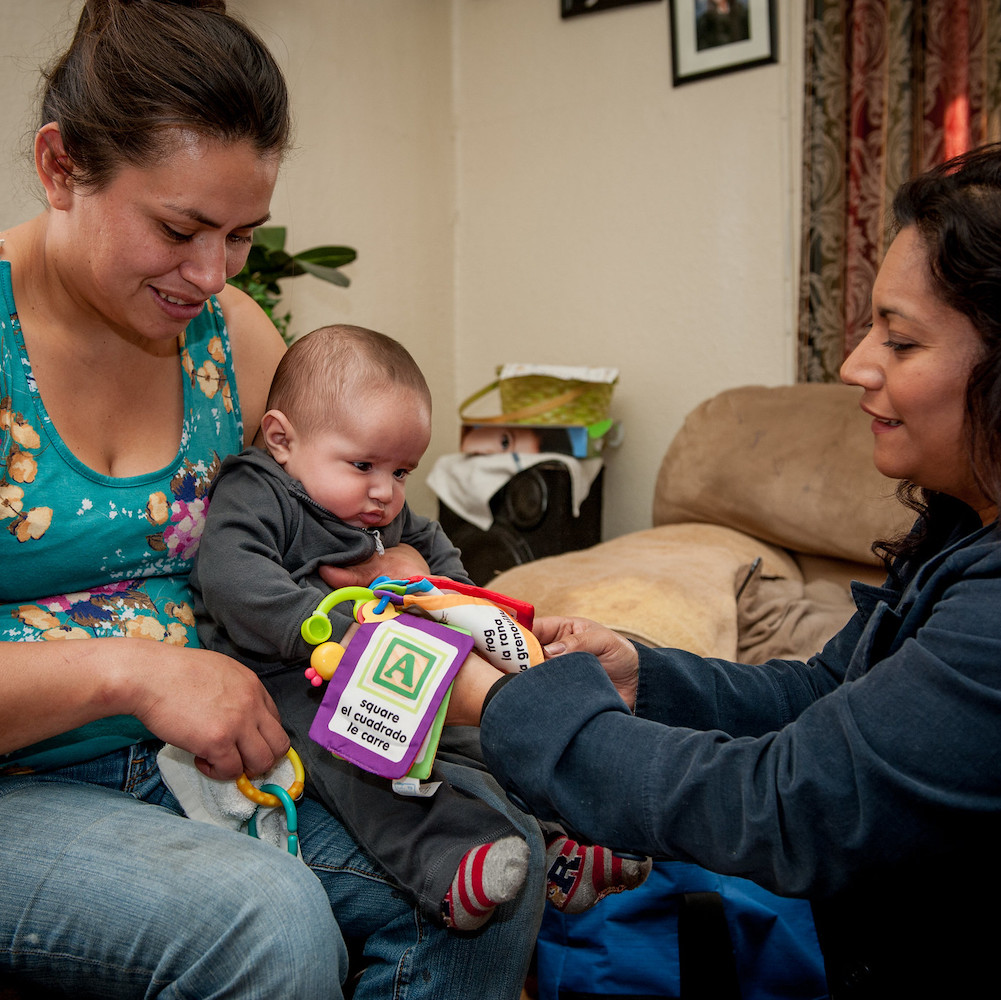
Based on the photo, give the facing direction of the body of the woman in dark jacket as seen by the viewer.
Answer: to the viewer's left

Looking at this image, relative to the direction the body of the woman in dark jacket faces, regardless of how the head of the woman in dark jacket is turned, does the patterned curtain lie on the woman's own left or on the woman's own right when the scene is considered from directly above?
on the woman's own right

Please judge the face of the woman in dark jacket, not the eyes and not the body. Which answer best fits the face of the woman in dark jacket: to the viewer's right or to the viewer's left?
to the viewer's left

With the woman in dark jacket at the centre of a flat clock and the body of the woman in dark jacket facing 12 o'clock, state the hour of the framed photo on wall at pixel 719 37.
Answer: The framed photo on wall is roughly at 3 o'clock from the woman in dark jacket.

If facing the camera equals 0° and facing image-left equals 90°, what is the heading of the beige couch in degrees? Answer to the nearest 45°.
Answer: approximately 45°

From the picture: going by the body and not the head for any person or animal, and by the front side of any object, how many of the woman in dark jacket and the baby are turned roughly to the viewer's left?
1

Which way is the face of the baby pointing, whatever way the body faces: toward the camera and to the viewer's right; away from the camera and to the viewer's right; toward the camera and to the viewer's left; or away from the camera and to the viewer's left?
toward the camera and to the viewer's right

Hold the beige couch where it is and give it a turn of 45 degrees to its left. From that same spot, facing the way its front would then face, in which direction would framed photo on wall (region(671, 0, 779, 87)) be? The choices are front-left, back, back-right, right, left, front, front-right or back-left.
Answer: back

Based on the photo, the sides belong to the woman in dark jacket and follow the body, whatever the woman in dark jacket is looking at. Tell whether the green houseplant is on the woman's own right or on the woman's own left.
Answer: on the woman's own right

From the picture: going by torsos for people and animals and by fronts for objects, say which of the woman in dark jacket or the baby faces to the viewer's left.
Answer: the woman in dark jacket

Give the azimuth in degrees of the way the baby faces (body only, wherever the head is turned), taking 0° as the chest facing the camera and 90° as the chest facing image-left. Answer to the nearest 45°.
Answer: approximately 315°
